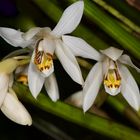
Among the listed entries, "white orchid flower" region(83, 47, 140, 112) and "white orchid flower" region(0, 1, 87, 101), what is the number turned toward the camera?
2

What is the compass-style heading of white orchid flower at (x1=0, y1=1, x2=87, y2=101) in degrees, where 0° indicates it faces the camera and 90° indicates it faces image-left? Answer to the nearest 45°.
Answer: approximately 0°
